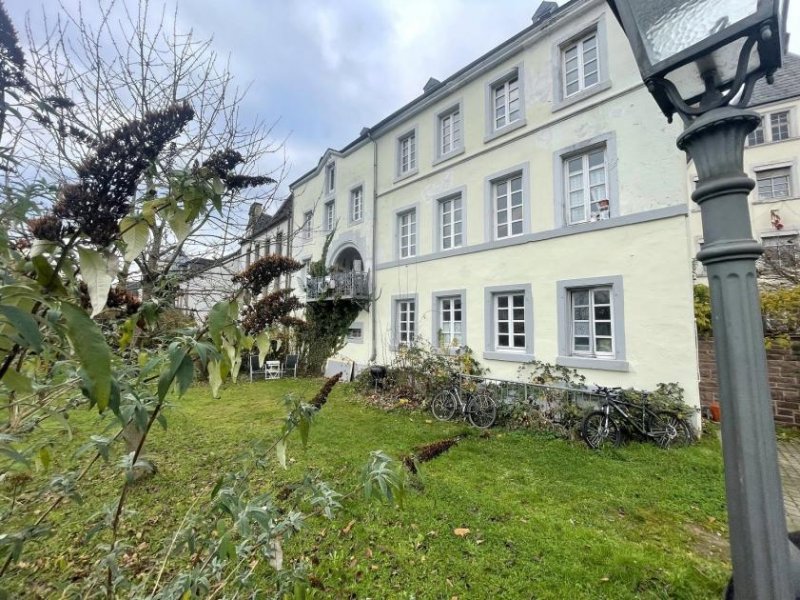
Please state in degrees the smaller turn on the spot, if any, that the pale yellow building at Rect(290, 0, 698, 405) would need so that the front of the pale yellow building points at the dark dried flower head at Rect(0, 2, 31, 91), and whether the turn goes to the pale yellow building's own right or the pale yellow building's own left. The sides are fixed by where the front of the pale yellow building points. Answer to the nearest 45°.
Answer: approximately 45° to the pale yellow building's own left

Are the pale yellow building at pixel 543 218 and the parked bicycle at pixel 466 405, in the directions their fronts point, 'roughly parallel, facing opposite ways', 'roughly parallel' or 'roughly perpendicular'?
roughly perpendicular

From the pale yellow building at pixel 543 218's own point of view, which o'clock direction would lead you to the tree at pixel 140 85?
The tree is roughly at 12 o'clock from the pale yellow building.

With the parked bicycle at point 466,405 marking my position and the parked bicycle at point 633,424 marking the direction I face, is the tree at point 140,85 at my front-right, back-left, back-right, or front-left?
back-right

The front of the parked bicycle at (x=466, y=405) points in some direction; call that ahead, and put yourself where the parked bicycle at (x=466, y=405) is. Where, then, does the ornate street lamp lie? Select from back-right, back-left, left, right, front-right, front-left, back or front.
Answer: back-left

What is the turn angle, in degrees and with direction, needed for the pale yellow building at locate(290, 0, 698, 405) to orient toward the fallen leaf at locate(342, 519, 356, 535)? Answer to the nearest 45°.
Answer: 0° — it already faces it

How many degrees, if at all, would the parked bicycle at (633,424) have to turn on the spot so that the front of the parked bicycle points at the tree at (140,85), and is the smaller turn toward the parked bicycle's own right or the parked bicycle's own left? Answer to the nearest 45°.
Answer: approximately 45° to the parked bicycle's own left

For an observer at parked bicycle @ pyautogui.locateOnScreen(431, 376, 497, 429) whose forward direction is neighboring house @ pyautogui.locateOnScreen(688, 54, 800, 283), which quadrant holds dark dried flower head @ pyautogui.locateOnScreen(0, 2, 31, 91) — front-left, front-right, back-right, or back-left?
back-right

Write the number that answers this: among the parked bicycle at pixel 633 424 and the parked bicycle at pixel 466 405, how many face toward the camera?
0

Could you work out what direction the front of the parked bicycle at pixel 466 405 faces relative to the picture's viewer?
facing away from the viewer and to the left of the viewer

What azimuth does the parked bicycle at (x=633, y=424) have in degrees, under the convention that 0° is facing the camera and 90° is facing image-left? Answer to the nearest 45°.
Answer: approximately 90°
